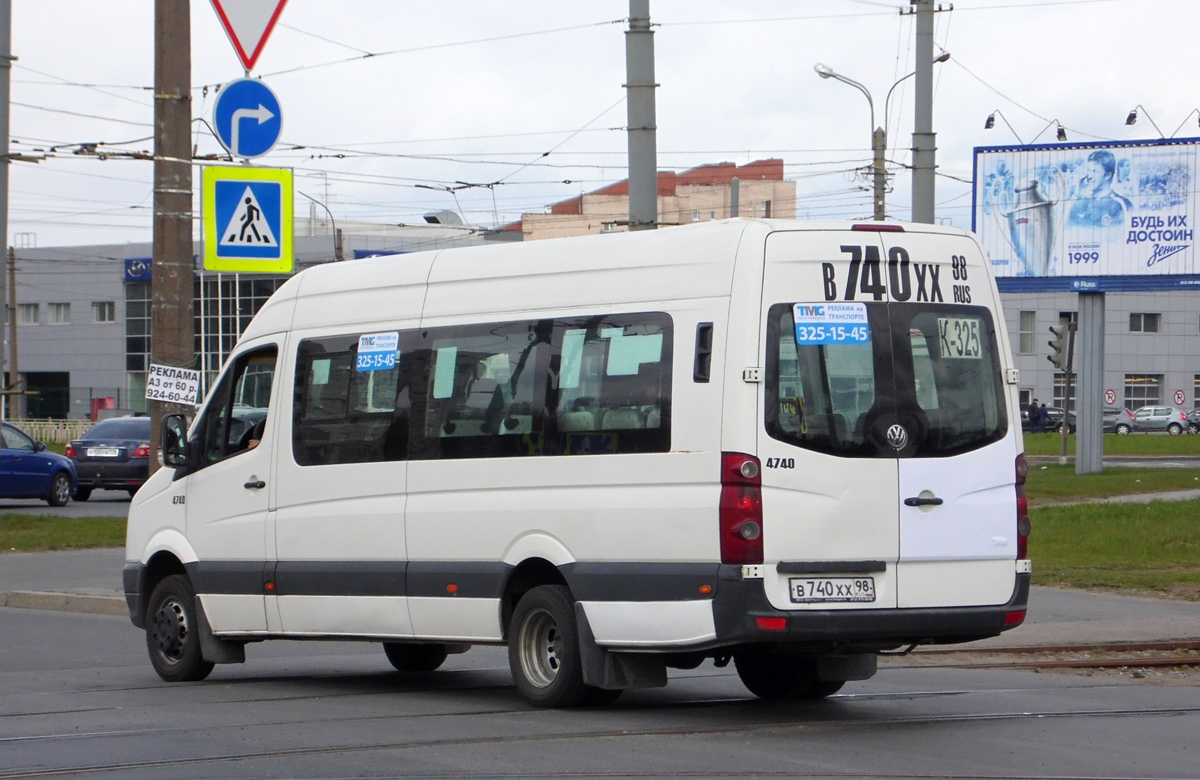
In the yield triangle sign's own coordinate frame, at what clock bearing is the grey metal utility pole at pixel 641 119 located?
The grey metal utility pole is roughly at 9 o'clock from the yield triangle sign.

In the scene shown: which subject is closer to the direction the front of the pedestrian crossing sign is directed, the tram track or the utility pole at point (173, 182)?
the tram track

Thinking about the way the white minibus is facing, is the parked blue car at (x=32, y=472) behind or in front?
in front

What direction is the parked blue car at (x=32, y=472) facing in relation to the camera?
to the viewer's right

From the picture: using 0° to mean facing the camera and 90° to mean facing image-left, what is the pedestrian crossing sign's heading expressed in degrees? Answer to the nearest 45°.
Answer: approximately 0°

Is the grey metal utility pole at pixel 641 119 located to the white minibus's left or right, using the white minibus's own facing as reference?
on its right

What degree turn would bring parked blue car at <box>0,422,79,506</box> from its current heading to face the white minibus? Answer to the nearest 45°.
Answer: approximately 90° to its right

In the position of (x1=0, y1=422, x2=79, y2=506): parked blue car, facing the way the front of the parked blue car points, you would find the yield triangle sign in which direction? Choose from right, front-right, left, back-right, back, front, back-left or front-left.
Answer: right
